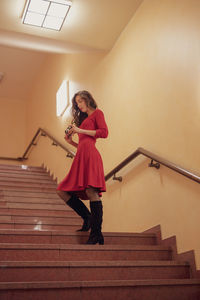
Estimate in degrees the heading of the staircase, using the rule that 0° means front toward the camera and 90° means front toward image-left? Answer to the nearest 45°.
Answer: approximately 0°

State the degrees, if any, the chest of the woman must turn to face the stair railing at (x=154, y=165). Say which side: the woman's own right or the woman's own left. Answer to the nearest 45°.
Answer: approximately 180°
